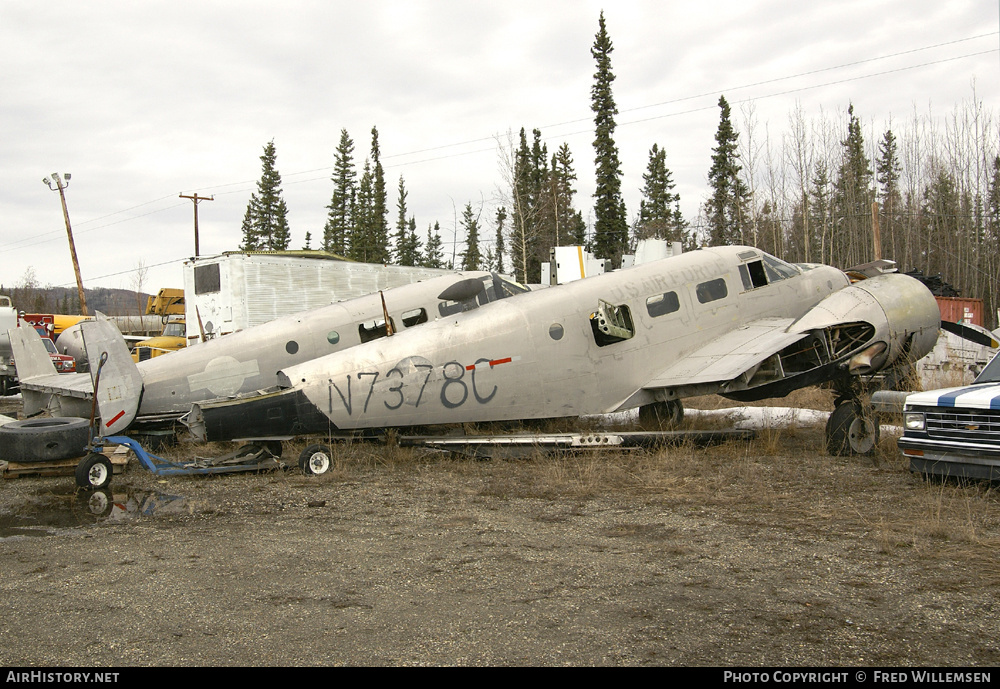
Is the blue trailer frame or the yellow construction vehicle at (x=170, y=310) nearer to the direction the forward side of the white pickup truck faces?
the blue trailer frame

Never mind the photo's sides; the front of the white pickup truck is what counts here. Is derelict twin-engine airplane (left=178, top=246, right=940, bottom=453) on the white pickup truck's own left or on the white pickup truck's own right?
on the white pickup truck's own right

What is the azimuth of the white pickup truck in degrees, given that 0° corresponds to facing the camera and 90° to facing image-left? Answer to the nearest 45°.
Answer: approximately 45°

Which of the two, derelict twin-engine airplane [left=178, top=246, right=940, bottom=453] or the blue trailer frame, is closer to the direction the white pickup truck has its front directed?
the blue trailer frame

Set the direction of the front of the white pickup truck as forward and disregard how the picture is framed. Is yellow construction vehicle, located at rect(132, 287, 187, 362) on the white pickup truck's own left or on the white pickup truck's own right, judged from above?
on the white pickup truck's own right
